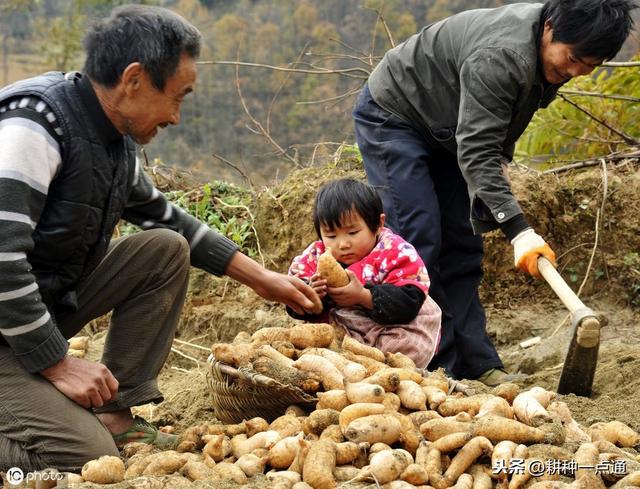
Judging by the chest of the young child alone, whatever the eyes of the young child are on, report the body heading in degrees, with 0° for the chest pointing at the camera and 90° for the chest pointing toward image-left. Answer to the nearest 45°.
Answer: approximately 45°

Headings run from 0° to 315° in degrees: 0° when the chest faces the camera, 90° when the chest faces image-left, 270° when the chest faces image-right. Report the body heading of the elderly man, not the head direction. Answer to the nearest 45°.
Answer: approximately 270°

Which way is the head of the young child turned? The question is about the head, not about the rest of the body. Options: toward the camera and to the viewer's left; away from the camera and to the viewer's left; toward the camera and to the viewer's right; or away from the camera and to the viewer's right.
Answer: toward the camera and to the viewer's left

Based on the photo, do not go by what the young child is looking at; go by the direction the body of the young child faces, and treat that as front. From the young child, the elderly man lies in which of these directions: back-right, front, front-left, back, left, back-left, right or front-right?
front

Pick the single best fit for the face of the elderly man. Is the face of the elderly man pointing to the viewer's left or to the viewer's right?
to the viewer's right

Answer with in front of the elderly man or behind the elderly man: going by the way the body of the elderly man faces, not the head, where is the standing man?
in front

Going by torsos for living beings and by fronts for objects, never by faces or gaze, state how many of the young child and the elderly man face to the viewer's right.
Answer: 1

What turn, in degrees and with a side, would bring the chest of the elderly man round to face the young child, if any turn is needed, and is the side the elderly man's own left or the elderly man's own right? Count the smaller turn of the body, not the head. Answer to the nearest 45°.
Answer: approximately 45° to the elderly man's own left
